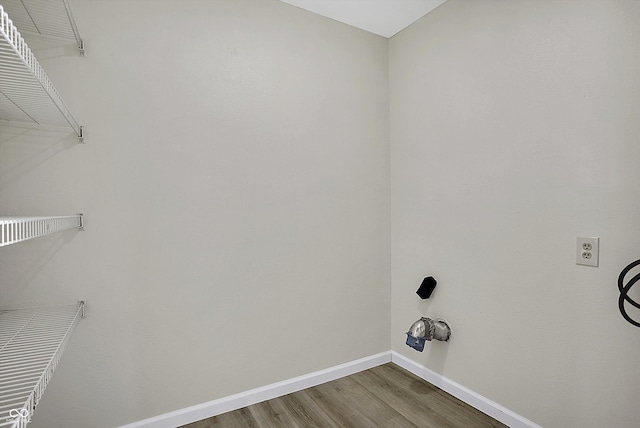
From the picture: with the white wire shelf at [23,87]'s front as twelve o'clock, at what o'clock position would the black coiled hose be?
The black coiled hose is roughly at 1 o'clock from the white wire shelf.

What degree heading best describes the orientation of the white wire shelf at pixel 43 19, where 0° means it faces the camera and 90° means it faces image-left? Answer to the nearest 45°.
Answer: approximately 270°

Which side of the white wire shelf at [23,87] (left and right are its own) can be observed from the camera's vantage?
right

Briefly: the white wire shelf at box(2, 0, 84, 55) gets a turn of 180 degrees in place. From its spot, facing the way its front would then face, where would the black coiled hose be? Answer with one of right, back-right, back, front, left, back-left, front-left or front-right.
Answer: back-left
